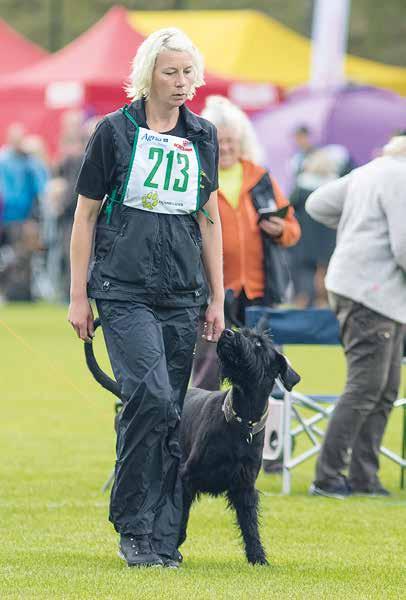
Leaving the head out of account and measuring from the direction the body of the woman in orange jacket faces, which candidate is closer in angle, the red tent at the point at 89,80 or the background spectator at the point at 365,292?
the background spectator

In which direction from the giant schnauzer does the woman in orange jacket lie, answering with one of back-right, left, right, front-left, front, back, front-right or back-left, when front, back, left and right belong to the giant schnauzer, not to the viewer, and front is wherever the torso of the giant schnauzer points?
back-left

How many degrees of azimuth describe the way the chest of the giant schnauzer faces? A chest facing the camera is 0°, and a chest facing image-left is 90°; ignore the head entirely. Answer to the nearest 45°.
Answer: approximately 315°

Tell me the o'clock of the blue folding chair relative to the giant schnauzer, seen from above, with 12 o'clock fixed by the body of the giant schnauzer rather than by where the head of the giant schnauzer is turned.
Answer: The blue folding chair is roughly at 8 o'clock from the giant schnauzer.

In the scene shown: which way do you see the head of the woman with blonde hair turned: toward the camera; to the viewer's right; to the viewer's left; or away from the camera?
toward the camera

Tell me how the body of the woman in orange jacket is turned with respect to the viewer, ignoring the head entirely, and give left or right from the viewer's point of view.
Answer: facing the viewer

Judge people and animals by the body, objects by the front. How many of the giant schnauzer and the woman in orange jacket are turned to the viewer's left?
0

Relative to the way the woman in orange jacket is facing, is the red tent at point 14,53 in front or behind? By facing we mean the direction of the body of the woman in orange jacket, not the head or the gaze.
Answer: behind

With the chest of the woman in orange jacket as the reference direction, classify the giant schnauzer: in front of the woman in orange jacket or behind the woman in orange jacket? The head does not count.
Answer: in front

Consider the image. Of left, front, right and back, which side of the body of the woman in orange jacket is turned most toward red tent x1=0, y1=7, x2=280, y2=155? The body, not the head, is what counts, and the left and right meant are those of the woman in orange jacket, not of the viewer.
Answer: back

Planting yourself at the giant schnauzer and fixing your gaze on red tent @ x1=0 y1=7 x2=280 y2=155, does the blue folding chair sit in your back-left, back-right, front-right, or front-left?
front-right

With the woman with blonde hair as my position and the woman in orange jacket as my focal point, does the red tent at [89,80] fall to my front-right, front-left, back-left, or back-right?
front-left

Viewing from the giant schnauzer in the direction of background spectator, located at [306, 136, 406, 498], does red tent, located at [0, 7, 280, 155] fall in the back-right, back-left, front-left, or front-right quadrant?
front-left
